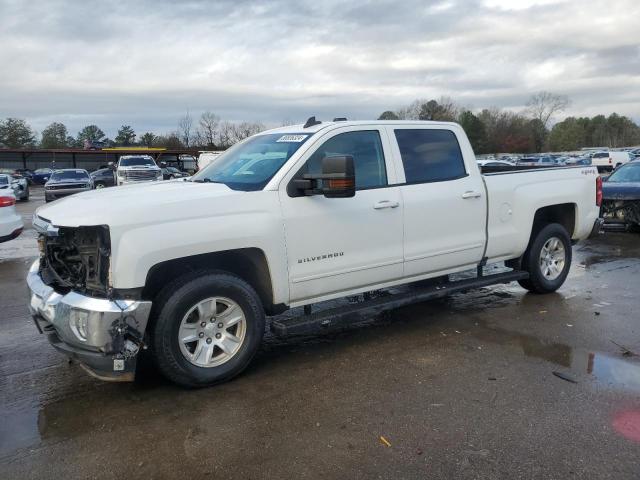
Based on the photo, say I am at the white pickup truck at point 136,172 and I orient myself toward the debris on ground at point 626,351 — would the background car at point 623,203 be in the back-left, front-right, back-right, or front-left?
front-left

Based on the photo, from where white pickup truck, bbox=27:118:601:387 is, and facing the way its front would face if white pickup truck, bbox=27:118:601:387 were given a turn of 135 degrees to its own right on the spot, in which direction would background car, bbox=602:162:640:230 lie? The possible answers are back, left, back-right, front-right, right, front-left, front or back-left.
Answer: front-right

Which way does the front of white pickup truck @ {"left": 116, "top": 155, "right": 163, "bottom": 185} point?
toward the camera

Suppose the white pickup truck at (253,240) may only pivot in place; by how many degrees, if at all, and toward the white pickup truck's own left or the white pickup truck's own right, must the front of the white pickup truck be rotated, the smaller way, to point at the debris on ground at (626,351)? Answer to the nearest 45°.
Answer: approximately 135° to the white pickup truck's own left

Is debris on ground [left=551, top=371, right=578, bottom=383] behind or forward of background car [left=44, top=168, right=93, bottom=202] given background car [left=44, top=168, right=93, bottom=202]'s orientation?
forward

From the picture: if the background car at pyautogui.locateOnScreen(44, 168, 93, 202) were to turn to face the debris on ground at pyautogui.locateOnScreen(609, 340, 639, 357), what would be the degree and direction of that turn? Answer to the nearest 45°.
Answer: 0° — it already faces it

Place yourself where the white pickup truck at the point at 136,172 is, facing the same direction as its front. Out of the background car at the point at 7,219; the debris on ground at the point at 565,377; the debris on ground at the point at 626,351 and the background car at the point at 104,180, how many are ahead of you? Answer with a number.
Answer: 3

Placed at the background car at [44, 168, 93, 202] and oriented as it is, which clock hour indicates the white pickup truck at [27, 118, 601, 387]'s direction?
The white pickup truck is roughly at 12 o'clock from the background car.

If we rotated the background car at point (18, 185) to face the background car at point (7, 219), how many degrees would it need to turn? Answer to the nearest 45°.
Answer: approximately 45° to its right

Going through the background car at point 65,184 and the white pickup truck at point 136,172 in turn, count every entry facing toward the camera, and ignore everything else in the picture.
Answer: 2

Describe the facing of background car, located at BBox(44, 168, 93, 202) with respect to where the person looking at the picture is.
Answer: facing the viewer

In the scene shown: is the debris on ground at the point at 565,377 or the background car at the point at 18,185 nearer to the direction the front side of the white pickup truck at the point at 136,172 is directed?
the debris on ground
